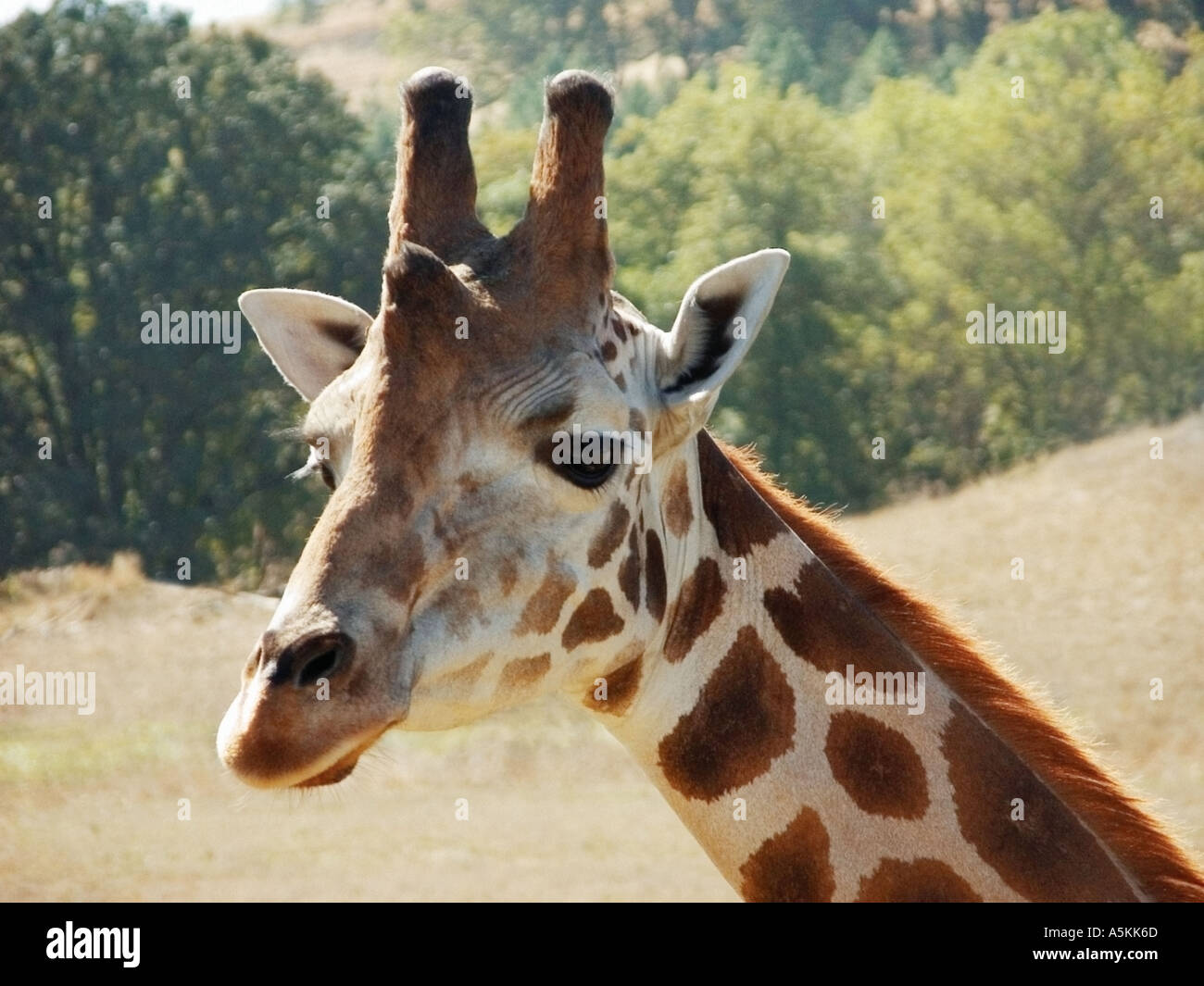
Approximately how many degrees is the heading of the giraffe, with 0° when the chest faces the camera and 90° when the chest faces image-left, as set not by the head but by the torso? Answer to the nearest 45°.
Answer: approximately 45°

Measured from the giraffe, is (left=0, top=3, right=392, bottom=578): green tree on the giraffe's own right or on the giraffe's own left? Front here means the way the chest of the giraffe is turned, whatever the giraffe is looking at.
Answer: on the giraffe's own right
